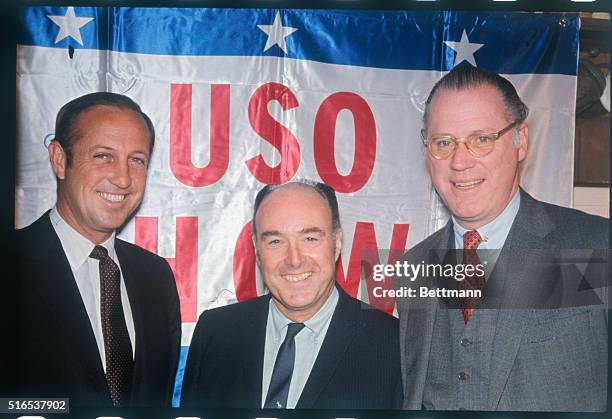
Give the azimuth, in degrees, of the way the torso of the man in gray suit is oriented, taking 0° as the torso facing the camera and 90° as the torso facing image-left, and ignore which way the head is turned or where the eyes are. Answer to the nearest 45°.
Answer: approximately 45°

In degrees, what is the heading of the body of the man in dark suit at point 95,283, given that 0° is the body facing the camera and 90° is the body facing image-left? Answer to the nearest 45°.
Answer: approximately 315°

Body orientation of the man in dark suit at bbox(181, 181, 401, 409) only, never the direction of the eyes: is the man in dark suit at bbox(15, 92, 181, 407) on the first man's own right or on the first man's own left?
on the first man's own right

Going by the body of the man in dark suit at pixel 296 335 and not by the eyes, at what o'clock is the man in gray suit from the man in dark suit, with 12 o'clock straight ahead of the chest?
The man in gray suit is roughly at 9 o'clock from the man in dark suit.
